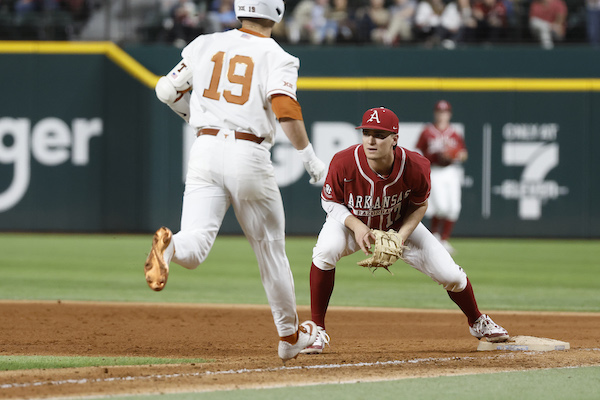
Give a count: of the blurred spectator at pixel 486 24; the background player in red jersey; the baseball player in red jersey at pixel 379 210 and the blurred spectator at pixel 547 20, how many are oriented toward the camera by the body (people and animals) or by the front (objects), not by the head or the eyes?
4

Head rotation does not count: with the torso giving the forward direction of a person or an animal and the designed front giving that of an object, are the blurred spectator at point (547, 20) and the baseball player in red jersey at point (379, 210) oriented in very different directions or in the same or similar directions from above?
same or similar directions

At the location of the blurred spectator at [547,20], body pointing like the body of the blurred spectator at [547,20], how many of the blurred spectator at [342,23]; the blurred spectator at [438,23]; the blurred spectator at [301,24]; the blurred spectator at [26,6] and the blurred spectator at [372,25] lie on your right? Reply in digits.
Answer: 5

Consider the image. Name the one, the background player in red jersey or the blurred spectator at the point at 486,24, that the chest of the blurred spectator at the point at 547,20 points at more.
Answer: the background player in red jersey

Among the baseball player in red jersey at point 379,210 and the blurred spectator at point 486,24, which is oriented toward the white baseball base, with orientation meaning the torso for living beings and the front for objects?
the blurred spectator

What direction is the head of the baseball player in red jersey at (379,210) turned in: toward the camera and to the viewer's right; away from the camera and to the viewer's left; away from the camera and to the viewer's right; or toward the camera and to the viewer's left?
toward the camera and to the viewer's left

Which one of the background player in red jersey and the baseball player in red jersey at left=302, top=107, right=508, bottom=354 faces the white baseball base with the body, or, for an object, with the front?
the background player in red jersey

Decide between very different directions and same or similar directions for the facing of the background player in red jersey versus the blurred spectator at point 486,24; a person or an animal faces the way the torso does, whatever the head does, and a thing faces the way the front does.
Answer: same or similar directions

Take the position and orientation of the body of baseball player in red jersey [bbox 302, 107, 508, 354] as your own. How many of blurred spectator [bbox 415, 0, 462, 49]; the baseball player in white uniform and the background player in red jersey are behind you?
2

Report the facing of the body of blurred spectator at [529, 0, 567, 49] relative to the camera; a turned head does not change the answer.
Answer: toward the camera

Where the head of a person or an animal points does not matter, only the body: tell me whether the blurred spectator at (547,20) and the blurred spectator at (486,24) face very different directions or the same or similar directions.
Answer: same or similar directions

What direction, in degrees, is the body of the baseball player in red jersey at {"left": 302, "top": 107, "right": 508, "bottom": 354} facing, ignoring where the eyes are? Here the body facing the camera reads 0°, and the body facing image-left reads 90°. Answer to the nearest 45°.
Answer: approximately 0°

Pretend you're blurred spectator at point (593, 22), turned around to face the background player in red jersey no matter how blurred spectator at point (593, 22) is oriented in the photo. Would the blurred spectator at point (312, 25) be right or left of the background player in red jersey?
right

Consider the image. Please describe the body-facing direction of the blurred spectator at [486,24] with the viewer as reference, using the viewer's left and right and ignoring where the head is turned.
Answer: facing the viewer

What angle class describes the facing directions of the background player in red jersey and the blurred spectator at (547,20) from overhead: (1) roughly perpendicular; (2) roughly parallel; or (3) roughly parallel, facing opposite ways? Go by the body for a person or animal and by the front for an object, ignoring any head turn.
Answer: roughly parallel

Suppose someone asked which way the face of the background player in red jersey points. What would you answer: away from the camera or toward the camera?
toward the camera

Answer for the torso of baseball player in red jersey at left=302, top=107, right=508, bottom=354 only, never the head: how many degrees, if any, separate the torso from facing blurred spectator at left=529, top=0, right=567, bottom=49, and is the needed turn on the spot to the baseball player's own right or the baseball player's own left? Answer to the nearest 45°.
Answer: approximately 180°
